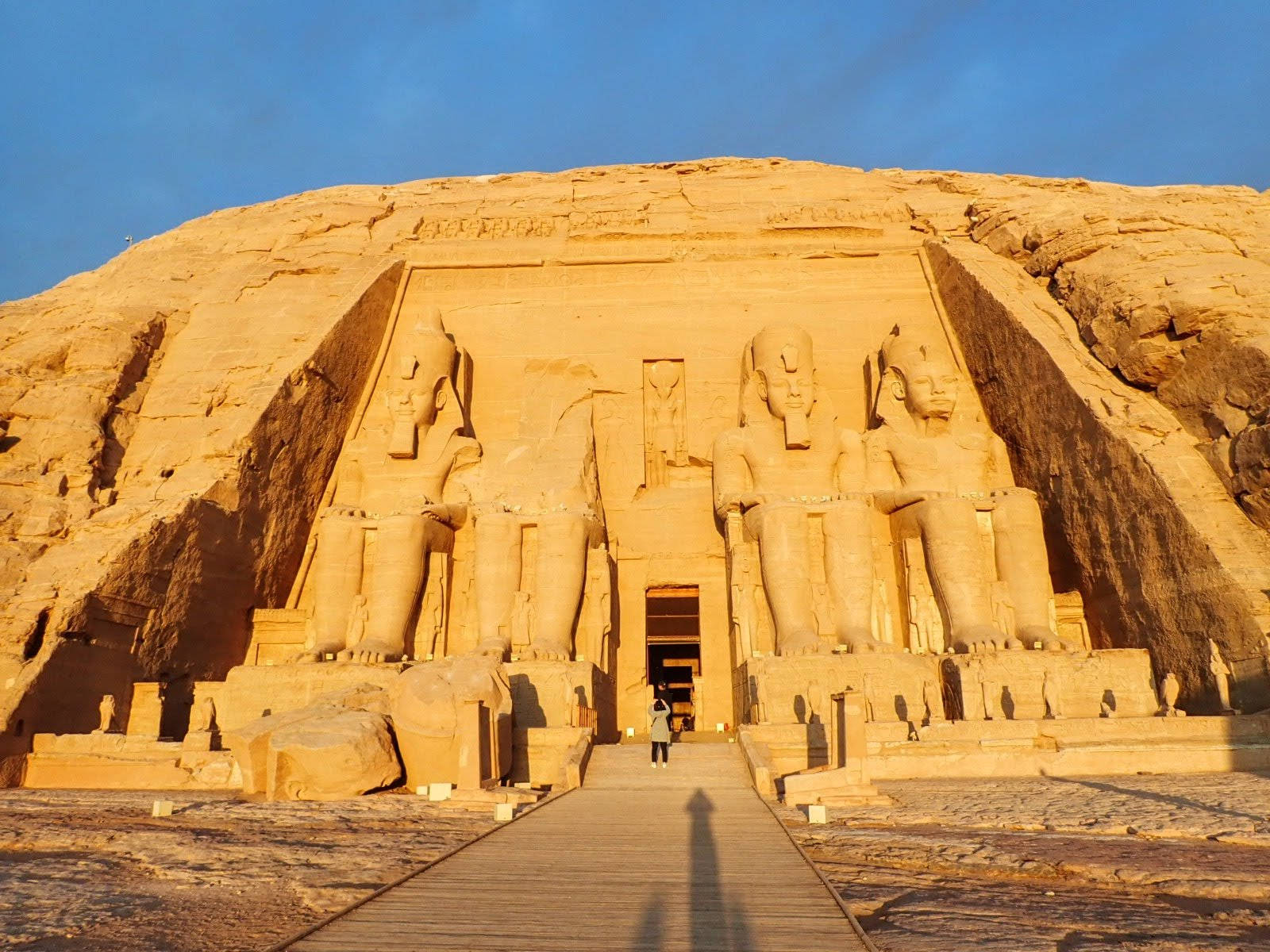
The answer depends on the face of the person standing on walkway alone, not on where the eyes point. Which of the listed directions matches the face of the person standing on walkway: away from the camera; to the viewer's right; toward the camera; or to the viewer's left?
away from the camera

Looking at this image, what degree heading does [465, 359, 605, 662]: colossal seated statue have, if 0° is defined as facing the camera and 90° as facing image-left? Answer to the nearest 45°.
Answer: approximately 0°

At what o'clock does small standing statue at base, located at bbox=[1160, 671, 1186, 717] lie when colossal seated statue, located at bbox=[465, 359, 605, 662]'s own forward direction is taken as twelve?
The small standing statue at base is roughly at 10 o'clock from the colossal seated statue.

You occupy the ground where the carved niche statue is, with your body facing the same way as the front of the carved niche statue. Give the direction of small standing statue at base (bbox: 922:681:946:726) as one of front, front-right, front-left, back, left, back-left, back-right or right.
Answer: front-left

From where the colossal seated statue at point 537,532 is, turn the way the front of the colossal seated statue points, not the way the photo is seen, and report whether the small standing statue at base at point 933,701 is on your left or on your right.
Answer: on your left

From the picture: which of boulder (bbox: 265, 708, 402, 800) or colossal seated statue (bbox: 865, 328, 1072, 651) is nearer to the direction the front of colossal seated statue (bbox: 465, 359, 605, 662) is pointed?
the boulder
